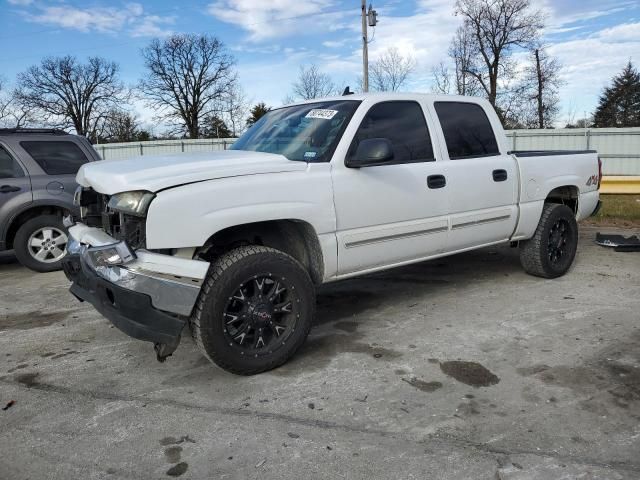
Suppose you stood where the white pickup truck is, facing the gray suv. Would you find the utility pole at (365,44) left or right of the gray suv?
right

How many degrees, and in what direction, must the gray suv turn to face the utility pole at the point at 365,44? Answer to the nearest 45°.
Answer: approximately 135° to its right

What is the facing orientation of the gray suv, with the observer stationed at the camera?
facing to the left of the viewer

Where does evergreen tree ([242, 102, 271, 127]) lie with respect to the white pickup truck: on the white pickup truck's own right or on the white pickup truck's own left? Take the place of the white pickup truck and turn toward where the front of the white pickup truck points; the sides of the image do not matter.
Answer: on the white pickup truck's own right

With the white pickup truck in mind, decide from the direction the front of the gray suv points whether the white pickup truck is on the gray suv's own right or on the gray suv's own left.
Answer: on the gray suv's own left

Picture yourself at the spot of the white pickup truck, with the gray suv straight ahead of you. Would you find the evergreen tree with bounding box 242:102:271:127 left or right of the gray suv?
right

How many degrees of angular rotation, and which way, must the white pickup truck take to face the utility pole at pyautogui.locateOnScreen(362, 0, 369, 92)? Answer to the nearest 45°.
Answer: approximately 135° to its right
